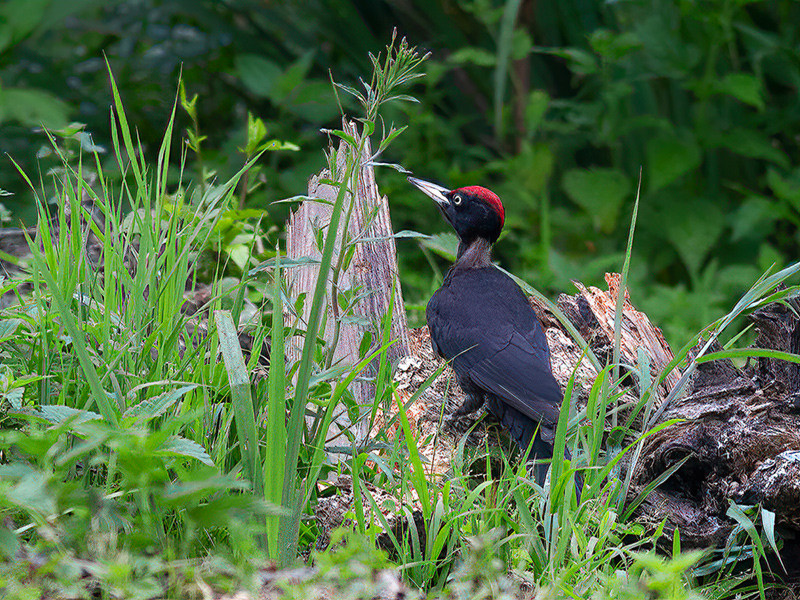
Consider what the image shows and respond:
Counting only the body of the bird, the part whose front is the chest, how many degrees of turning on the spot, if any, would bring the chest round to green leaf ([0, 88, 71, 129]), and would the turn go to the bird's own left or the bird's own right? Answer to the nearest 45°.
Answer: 0° — it already faces it

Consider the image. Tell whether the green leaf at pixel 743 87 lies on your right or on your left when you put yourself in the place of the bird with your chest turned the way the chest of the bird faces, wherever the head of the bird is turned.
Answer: on your right

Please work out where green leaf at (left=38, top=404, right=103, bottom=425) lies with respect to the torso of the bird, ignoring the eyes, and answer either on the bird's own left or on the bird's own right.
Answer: on the bird's own left

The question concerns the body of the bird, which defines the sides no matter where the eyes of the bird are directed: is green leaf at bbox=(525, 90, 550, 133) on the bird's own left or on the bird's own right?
on the bird's own right

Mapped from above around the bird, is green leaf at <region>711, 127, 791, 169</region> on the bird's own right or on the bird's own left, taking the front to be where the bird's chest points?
on the bird's own right

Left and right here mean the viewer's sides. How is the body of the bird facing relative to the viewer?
facing away from the viewer and to the left of the viewer

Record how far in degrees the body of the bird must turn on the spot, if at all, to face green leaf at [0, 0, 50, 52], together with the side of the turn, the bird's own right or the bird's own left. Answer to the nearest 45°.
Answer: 0° — it already faces it
